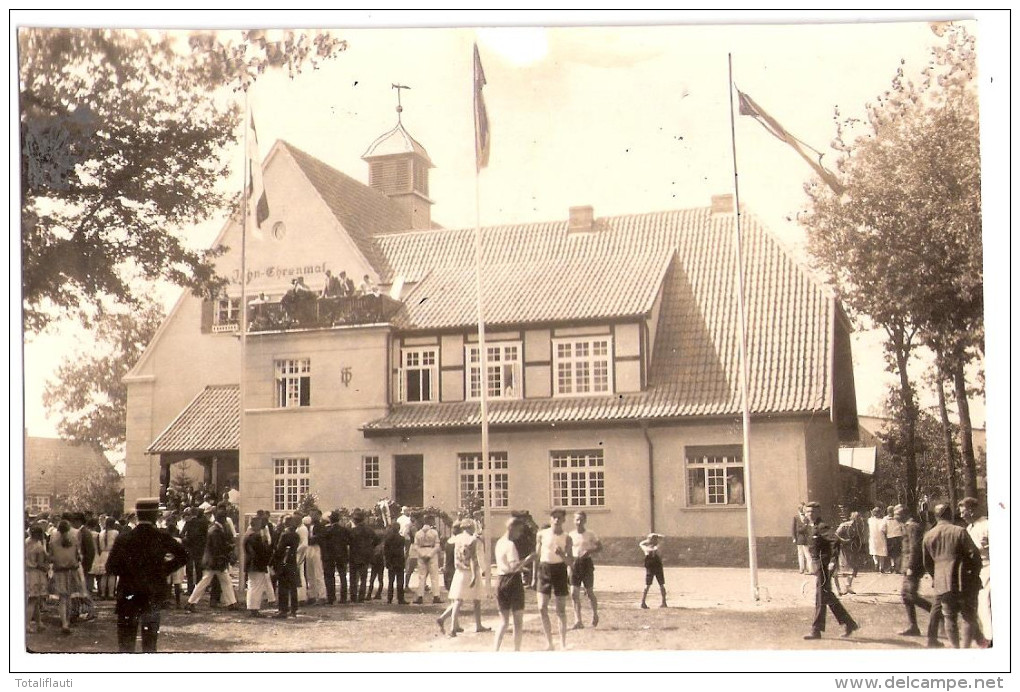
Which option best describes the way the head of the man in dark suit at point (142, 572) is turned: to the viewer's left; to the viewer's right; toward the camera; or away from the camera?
away from the camera

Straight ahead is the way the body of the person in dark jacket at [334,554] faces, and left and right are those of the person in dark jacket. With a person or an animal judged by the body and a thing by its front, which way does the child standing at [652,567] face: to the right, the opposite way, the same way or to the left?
the opposite way

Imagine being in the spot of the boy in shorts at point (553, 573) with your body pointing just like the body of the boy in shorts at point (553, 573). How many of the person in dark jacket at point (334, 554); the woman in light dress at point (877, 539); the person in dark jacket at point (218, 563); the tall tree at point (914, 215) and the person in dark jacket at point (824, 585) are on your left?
3

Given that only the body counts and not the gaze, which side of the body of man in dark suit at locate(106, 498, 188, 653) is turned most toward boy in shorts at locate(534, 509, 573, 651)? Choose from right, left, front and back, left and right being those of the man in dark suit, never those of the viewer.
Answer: right

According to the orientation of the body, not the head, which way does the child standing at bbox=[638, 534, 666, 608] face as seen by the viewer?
toward the camera

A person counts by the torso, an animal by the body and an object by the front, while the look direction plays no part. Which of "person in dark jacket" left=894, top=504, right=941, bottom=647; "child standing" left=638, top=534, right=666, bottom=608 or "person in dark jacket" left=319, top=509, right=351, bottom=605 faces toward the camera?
the child standing

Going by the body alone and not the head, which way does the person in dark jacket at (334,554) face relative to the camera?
away from the camera

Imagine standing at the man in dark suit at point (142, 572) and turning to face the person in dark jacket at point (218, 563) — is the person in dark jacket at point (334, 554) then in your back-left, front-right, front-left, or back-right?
front-right

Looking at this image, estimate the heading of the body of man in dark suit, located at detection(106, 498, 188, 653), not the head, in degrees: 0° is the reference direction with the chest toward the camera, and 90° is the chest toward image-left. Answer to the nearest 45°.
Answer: approximately 180°

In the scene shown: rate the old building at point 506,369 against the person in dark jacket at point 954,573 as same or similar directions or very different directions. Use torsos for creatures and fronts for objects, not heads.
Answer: very different directions
